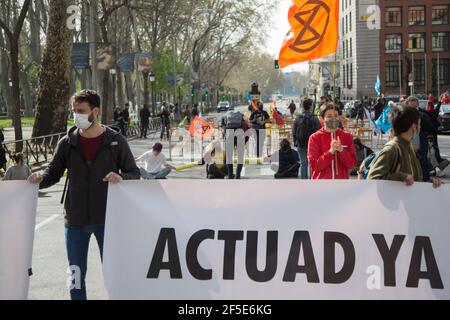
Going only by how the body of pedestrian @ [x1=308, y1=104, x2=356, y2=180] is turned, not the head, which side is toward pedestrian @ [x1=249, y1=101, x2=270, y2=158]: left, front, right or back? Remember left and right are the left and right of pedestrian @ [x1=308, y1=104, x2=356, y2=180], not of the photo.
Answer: back

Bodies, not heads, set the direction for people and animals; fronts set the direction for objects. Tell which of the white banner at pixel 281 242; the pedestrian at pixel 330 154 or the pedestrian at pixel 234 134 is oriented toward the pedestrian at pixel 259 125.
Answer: the pedestrian at pixel 234 134

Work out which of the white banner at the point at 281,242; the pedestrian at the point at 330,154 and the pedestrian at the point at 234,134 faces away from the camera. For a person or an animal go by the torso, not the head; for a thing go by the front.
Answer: the pedestrian at the point at 234,134

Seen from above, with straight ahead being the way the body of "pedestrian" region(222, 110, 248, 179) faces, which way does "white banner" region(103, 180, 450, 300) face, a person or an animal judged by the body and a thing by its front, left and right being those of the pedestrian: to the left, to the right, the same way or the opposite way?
the opposite way

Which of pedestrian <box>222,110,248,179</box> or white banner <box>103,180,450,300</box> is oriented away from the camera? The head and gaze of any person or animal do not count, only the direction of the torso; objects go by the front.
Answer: the pedestrian

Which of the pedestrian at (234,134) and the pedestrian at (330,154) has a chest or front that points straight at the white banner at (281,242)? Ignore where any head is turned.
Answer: the pedestrian at (330,154)

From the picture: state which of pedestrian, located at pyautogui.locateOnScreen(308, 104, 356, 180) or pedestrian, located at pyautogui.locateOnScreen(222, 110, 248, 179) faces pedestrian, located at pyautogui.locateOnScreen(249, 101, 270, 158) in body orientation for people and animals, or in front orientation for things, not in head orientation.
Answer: pedestrian, located at pyautogui.locateOnScreen(222, 110, 248, 179)

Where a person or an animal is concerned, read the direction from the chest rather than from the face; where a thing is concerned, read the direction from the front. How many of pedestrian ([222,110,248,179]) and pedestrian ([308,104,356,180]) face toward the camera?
1

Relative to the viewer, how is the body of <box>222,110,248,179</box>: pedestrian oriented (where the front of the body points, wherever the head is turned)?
away from the camera

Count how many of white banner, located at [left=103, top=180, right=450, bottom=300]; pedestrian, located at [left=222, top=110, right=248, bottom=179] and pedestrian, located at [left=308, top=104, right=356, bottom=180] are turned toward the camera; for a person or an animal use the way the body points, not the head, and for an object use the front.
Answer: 2
